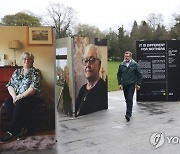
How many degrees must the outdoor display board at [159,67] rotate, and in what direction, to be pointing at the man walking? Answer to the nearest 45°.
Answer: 0° — it already faces them

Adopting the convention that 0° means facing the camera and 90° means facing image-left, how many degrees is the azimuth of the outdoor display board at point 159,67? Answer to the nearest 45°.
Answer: approximately 0°

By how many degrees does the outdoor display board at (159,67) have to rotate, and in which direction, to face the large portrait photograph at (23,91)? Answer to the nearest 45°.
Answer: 0° — it already faces it
